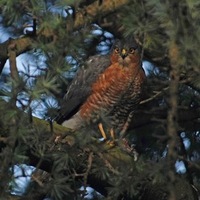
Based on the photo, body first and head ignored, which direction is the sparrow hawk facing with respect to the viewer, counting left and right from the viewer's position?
facing the viewer and to the right of the viewer
